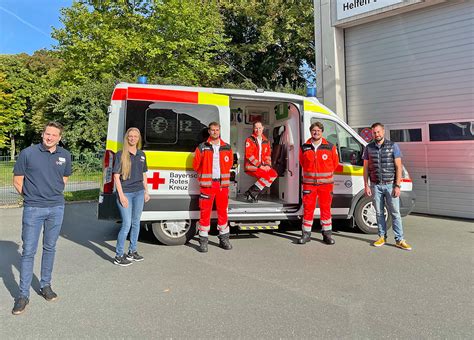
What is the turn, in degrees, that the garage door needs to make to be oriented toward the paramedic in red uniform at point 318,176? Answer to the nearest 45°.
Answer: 0° — it already faces them

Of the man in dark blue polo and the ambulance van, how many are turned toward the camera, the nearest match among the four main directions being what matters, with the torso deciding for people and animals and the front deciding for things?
1

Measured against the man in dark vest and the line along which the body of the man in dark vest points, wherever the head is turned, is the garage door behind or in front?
behind

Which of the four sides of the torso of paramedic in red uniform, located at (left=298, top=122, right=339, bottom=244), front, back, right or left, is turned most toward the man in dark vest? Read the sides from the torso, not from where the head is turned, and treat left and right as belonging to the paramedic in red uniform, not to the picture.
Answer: left

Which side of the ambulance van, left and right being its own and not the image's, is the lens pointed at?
right

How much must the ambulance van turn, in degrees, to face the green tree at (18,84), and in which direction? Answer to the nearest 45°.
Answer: approximately 135° to its left

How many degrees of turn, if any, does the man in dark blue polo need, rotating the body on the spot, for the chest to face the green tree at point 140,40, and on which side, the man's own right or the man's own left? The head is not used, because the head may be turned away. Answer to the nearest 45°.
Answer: approximately 180°

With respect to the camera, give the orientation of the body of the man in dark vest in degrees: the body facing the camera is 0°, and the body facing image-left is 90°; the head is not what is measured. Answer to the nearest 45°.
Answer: approximately 0°

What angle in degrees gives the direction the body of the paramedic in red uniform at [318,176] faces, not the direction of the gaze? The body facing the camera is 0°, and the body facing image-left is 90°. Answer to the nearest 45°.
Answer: approximately 0°
